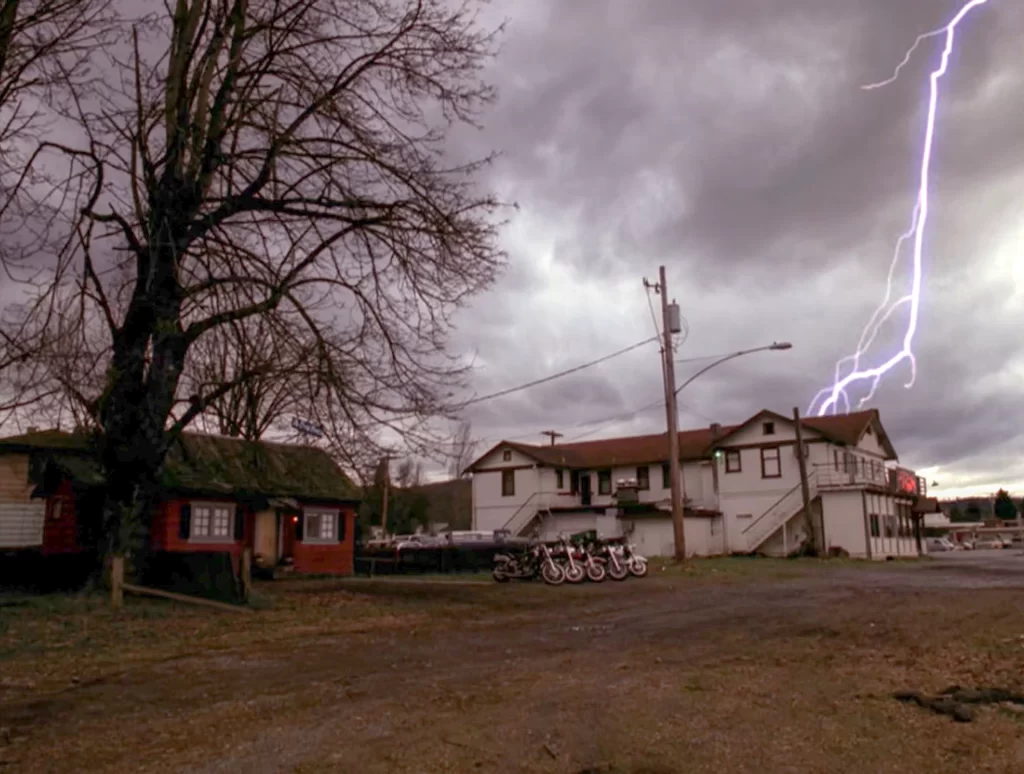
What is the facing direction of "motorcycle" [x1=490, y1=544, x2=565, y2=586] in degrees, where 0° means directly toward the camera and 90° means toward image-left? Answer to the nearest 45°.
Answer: approximately 270°

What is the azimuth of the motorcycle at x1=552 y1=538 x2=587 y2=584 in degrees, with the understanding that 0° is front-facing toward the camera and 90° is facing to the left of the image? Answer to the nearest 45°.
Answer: approximately 315°

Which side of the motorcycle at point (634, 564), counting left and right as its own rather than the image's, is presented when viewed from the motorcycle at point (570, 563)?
right

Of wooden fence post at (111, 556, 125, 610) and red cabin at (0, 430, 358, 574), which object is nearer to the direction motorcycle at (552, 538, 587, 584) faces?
the wooden fence post

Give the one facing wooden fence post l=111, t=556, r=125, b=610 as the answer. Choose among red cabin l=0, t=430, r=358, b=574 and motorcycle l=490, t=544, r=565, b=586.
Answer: the red cabin

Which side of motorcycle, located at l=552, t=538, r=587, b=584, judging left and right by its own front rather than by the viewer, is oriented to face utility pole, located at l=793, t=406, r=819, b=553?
left

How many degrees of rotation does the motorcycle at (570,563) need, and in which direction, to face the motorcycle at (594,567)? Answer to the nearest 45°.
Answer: approximately 90° to its left

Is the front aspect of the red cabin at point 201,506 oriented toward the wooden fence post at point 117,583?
yes

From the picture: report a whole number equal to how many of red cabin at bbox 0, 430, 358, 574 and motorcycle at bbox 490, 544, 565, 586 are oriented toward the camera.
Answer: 1
